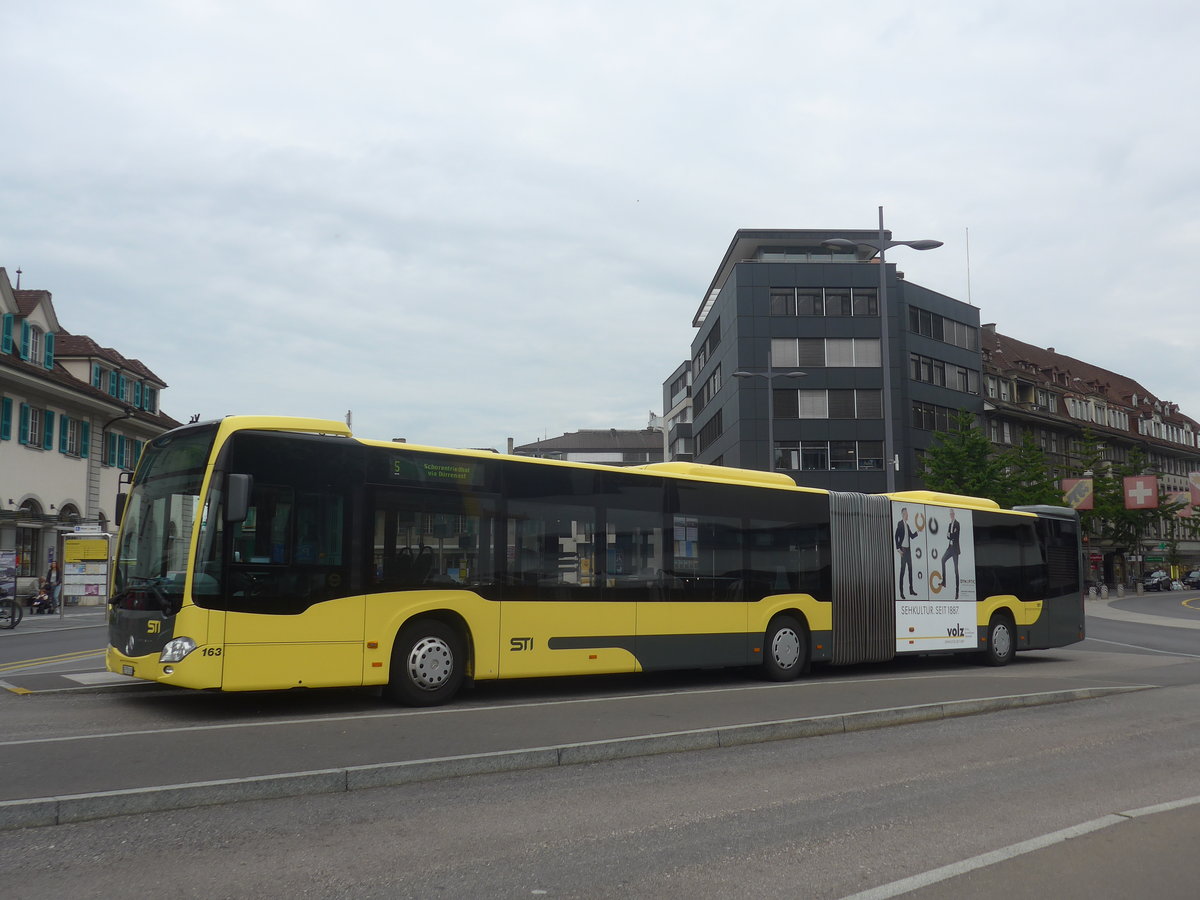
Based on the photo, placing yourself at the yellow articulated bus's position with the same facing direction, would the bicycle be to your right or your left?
on your right

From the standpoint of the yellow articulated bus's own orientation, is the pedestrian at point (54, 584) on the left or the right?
on its right

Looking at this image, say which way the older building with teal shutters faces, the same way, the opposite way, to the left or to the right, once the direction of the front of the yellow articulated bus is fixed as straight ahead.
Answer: to the left

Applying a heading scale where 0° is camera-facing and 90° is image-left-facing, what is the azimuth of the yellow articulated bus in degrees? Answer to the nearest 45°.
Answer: approximately 45°

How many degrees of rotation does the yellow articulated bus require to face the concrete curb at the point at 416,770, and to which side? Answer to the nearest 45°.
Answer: approximately 45° to its left

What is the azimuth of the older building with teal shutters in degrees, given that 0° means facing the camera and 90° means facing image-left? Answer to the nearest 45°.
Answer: approximately 315°
